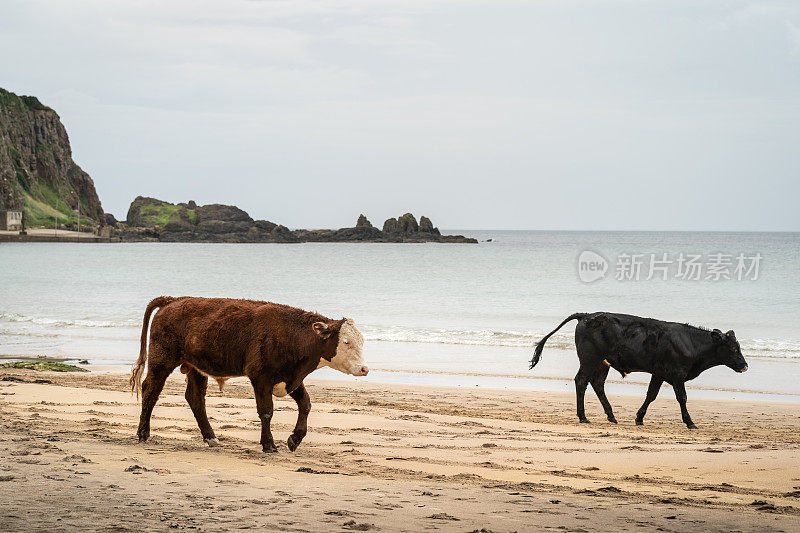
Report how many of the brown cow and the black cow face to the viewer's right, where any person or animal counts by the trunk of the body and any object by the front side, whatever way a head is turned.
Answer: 2

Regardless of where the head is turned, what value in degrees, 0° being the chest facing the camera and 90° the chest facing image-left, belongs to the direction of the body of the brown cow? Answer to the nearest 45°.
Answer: approximately 270°

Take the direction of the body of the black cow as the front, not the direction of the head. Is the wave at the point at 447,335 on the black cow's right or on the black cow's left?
on the black cow's left

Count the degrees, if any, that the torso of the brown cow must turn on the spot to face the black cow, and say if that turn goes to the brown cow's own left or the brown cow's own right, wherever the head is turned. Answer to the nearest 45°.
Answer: approximately 45° to the brown cow's own left

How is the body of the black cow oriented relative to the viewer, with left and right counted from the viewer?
facing to the right of the viewer

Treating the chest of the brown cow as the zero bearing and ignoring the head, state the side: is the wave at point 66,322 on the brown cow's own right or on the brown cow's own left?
on the brown cow's own left

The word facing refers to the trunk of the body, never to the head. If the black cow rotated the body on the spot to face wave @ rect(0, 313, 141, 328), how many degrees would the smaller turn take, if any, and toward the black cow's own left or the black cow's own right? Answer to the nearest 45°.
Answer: approximately 135° to the black cow's own left
